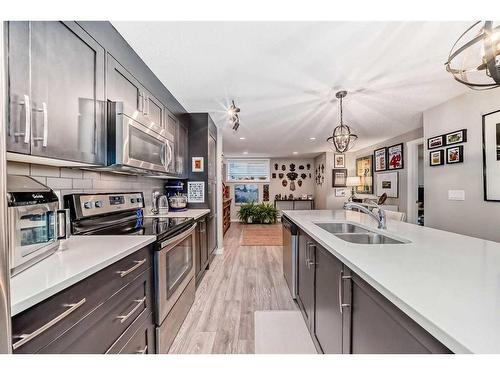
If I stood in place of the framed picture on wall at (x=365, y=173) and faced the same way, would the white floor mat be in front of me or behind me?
in front

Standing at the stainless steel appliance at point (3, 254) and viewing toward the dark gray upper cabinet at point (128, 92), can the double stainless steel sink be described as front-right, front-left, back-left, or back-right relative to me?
front-right

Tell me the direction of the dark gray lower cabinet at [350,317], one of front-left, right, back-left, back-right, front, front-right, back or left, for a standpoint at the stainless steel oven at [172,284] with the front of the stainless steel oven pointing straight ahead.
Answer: front

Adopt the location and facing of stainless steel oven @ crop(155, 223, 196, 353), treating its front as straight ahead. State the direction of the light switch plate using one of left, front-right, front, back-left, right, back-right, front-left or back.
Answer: front-left

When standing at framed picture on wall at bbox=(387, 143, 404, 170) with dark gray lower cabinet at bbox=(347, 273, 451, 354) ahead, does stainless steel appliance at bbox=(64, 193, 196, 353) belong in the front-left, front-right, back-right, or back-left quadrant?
front-right

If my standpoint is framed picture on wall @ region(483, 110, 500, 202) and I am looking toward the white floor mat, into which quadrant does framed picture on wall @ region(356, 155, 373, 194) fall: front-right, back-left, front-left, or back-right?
back-right

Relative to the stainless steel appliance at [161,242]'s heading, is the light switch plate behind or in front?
in front

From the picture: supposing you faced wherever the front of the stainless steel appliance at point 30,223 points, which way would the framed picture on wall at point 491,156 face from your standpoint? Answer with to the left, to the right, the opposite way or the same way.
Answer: the opposite way

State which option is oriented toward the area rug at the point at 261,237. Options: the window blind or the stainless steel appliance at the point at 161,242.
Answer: the window blind

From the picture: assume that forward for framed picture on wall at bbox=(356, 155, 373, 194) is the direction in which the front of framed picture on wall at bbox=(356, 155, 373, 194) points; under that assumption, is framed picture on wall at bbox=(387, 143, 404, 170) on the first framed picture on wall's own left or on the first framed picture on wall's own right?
on the first framed picture on wall's own left

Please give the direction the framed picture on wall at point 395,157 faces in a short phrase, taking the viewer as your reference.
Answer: facing the viewer and to the left of the viewer

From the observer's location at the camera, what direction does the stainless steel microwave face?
facing the viewer and to the right of the viewer

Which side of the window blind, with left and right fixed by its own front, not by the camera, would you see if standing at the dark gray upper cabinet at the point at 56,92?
front

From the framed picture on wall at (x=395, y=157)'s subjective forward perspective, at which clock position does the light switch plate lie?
The light switch plate is roughly at 10 o'clock from the framed picture on wall.

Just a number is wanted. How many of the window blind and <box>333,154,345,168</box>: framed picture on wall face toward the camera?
2

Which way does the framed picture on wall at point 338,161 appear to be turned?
toward the camera
